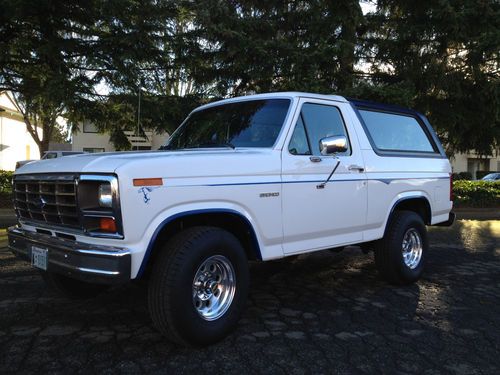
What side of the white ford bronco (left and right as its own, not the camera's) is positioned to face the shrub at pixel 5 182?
right

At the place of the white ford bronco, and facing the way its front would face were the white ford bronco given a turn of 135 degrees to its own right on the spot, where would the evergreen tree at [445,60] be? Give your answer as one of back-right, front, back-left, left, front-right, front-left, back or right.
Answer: front-right

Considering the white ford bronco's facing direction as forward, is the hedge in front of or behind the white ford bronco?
behind

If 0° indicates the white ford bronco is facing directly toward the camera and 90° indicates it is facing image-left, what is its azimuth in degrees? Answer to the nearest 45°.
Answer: approximately 45°
